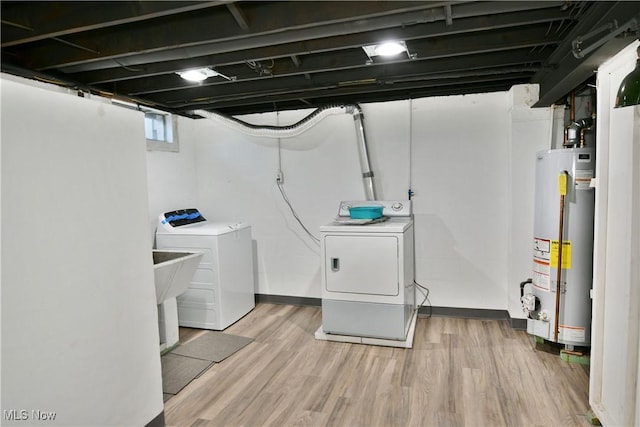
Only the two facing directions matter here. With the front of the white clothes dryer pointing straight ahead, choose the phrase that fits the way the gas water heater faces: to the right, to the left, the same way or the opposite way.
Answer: to the right

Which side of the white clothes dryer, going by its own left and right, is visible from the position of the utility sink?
right

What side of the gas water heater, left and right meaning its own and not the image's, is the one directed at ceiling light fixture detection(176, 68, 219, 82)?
front

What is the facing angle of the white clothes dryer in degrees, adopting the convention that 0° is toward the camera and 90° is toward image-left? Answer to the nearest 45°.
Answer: approximately 0°

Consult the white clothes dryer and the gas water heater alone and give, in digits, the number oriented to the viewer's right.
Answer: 0

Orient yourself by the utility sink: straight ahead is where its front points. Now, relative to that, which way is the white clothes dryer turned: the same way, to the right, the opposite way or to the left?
to the right

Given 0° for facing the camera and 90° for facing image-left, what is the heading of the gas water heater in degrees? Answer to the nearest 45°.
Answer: approximately 45°

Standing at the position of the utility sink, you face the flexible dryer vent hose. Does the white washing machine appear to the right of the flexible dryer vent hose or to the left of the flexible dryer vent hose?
left
